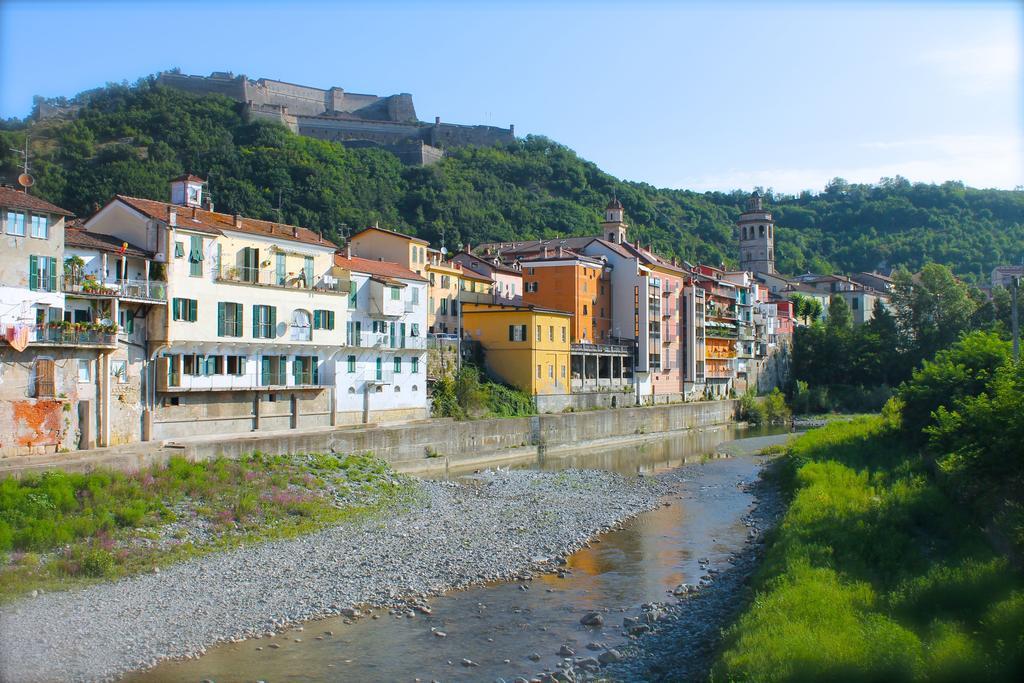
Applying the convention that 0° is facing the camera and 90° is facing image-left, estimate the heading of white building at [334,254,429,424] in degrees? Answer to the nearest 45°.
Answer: approximately 315°

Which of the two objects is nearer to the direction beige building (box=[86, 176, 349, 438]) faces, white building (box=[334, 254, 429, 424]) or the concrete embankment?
the concrete embankment

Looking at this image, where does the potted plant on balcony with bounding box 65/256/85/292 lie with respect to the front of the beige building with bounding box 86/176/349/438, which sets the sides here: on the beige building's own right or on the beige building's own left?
on the beige building's own right

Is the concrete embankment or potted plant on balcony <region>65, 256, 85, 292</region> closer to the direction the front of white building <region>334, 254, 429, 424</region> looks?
the concrete embankment

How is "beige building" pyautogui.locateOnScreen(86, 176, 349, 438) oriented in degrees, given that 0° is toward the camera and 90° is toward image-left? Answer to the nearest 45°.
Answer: approximately 315°

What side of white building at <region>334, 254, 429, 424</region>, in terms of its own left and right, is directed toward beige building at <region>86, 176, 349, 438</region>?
right

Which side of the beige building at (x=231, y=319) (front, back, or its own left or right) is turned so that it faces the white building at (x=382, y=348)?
left

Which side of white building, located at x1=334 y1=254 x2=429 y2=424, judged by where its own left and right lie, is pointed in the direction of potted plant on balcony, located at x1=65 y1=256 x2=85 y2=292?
right
